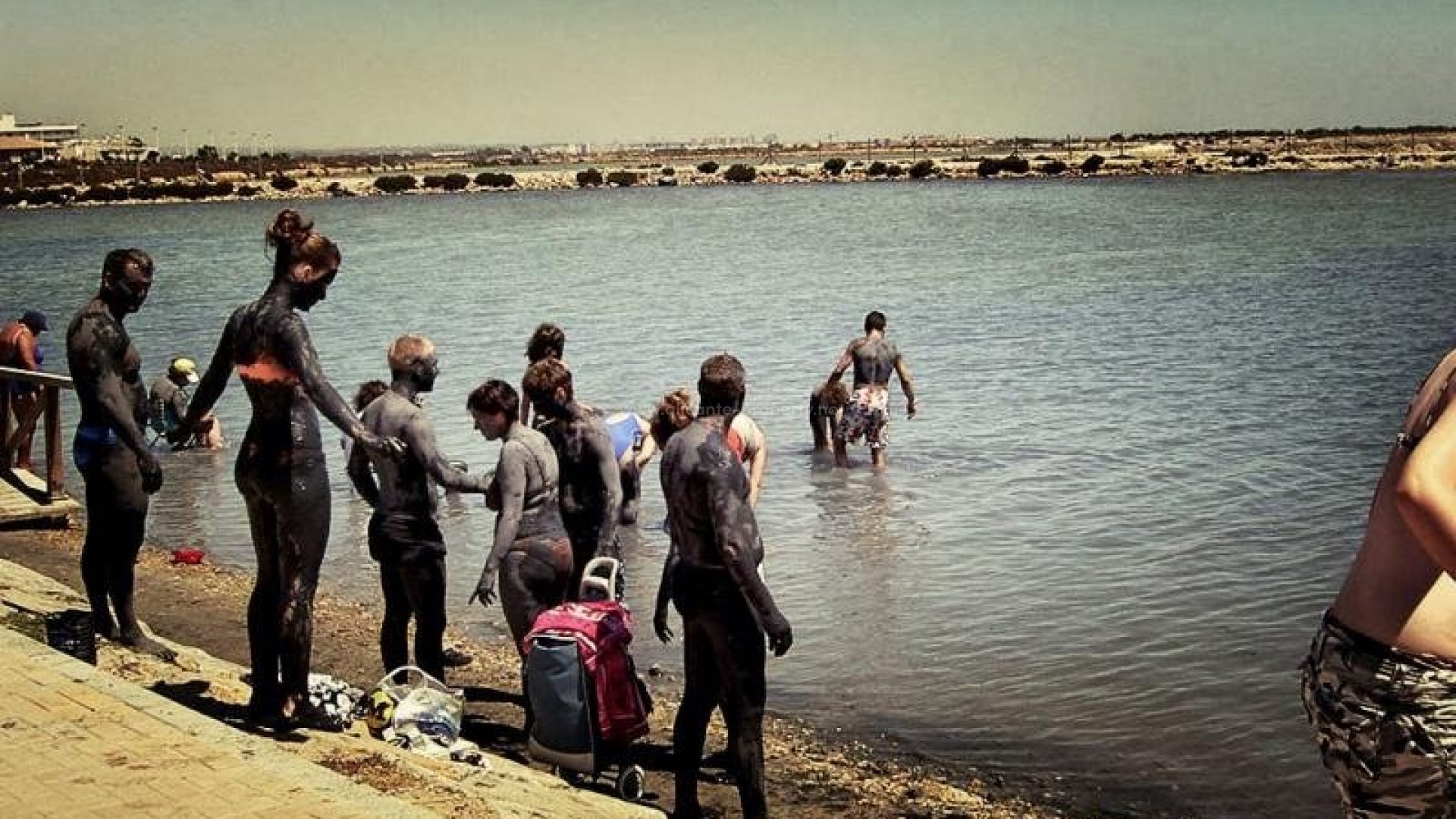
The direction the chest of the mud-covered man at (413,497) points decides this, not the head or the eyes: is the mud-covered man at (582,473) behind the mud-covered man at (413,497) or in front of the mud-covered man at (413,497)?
in front

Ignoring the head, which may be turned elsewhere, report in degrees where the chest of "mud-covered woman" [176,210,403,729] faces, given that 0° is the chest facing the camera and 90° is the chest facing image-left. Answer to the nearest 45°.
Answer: approximately 225°

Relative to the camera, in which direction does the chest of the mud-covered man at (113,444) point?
to the viewer's right

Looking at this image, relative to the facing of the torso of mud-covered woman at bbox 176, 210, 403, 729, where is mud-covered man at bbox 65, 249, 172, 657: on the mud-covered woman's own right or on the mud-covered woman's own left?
on the mud-covered woman's own left

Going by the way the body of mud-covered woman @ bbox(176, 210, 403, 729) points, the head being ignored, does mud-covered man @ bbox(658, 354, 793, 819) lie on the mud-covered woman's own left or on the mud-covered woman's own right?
on the mud-covered woman's own right

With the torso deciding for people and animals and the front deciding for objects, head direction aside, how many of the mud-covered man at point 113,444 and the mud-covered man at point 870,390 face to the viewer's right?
1

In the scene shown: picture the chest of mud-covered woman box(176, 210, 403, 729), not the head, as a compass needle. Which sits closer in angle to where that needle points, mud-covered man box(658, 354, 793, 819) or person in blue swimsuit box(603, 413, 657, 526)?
the person in blue swimsuit

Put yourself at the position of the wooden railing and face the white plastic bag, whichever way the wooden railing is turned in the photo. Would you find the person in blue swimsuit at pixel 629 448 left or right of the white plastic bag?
left

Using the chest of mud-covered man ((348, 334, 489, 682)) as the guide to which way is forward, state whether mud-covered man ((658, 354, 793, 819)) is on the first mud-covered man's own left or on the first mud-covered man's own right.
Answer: on the first mud-covered man's own right

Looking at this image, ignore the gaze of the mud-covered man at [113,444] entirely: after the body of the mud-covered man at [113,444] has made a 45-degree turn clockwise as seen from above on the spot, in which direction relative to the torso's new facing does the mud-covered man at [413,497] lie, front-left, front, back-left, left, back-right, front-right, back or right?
front
